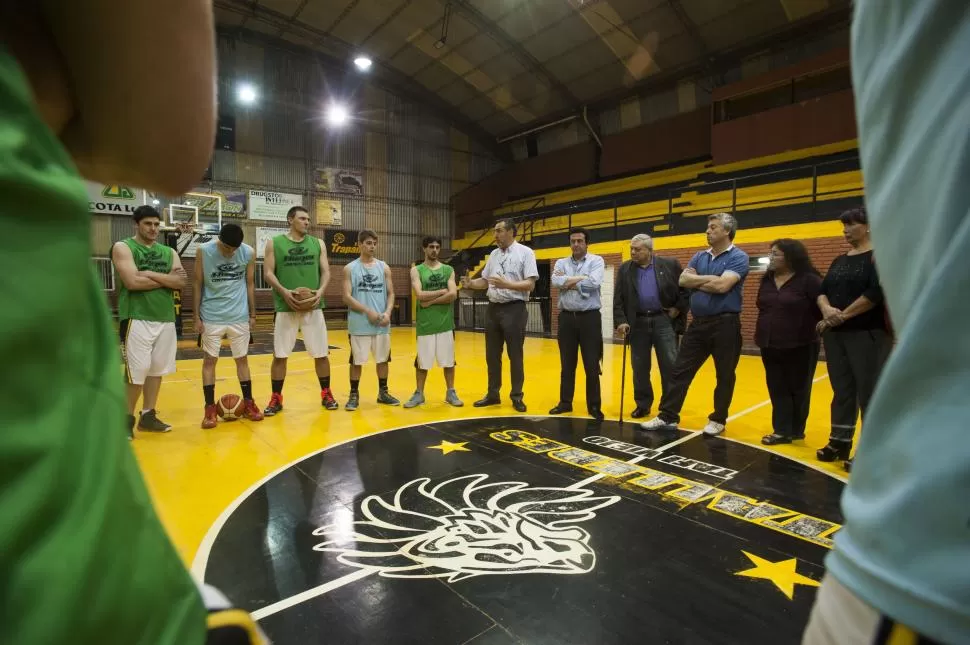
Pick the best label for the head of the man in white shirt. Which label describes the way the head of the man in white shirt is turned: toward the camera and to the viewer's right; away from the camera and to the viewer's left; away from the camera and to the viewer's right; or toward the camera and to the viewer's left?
toward the camera and to the viewer's left

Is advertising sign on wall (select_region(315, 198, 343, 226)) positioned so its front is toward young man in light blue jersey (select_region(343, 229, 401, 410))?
yes

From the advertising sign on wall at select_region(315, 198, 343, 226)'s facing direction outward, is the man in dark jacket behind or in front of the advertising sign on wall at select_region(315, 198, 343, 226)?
in front

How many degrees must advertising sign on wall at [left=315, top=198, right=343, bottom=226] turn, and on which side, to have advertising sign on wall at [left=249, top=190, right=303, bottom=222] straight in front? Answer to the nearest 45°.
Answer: approximately 90° to its right

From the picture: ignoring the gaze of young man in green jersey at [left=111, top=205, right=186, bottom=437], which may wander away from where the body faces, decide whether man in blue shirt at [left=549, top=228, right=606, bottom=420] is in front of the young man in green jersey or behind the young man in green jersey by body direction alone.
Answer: in front

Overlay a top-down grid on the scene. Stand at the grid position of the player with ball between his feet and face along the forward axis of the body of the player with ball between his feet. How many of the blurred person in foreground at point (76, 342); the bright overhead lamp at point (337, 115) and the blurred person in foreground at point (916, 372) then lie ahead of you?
2

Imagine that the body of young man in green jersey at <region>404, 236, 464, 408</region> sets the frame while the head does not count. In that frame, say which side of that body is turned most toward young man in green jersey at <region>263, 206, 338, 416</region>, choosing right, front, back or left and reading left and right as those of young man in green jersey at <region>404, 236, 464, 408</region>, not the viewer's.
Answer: right

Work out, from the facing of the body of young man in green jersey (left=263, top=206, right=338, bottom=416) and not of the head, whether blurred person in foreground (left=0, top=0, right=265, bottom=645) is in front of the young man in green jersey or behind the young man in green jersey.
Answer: in front

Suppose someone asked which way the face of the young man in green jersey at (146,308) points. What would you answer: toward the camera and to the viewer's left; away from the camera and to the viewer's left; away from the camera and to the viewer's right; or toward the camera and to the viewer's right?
toward the camera and to the viewer's right
